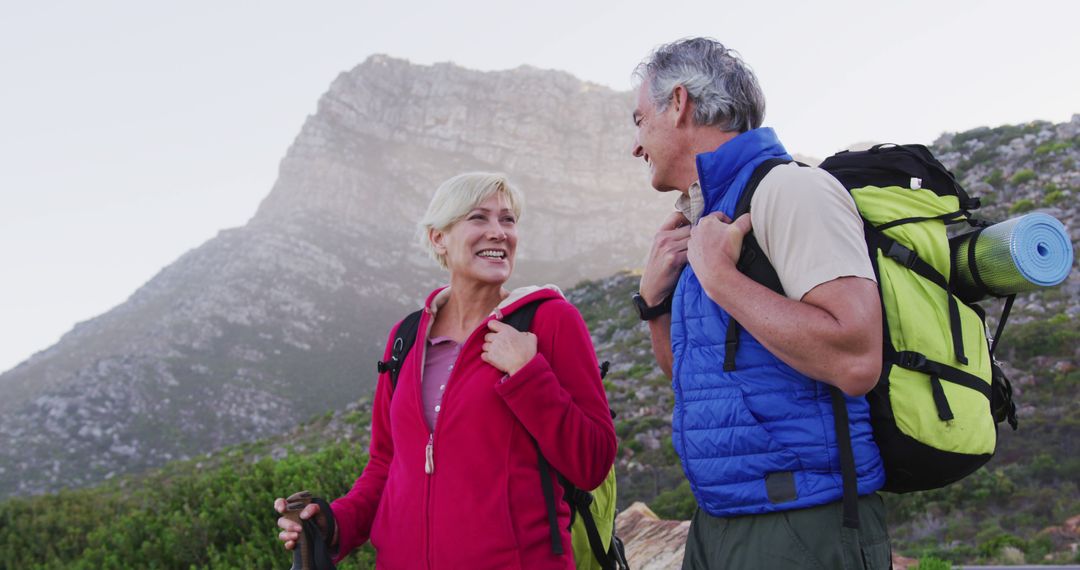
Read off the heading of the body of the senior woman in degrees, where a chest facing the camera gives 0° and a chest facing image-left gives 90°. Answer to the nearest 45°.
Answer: approximately 45°

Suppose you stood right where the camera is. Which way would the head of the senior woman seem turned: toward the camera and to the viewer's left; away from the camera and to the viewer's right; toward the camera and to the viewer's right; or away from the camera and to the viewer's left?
toward the camera and to the viewer's right

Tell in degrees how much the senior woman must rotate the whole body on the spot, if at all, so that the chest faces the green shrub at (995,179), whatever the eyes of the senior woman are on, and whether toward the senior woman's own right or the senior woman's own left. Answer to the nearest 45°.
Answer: approximately 180°

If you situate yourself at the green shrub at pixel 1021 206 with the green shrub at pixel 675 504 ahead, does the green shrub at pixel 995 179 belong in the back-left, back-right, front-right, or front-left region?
back-right

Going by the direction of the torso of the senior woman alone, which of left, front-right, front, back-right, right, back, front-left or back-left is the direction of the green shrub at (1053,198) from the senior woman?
back

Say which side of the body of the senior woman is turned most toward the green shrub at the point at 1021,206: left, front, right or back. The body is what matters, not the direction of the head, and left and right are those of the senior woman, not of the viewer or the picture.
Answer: back

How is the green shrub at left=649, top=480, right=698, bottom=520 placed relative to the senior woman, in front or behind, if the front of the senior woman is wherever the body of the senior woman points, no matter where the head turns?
behind
